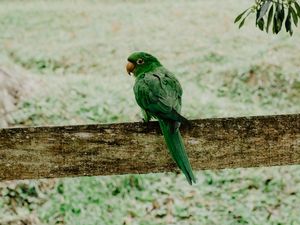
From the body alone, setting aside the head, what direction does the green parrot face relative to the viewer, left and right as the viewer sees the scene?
facing away from the viewer and to the left of the viewer

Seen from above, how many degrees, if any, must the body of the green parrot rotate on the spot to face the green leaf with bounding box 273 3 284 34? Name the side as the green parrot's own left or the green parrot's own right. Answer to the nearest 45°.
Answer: approximately 135° to the green parrot's own right
